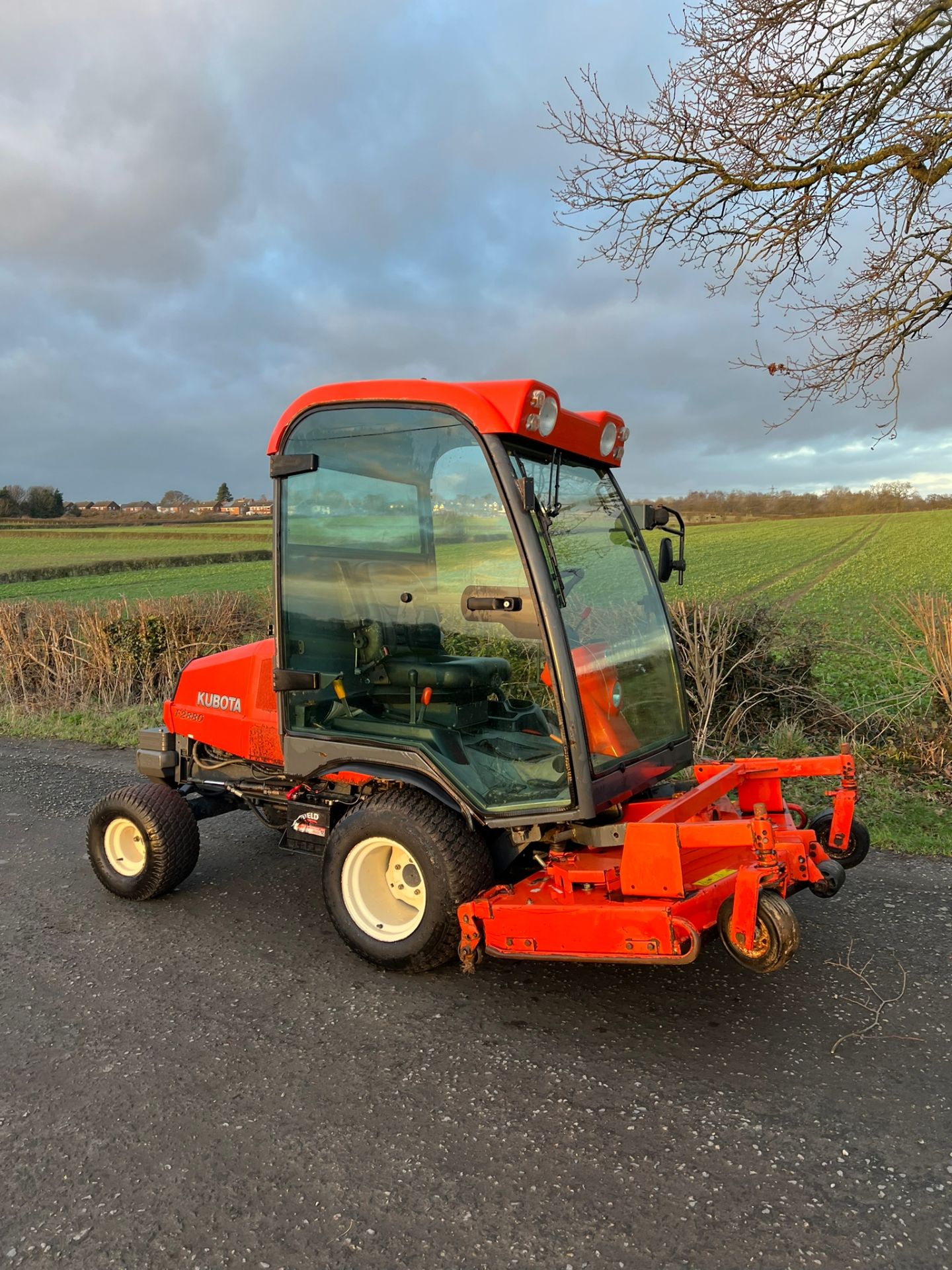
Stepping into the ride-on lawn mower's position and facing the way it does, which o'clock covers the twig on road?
The twig on road is roughly at 11 o'clock from the ride-on lawn mower.

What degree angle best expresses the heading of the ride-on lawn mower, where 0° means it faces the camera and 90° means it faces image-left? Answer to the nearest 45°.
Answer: approximately 315°
